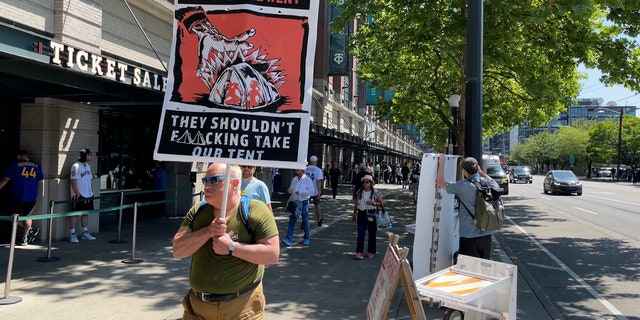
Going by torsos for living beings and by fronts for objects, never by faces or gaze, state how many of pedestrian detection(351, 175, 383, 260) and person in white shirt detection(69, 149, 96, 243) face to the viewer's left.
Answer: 0

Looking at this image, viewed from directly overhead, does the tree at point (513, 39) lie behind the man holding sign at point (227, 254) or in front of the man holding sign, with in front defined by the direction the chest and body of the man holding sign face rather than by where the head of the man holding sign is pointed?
behind

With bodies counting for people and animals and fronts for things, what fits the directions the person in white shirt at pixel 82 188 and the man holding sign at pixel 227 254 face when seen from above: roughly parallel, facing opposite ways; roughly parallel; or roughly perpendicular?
roughly perpendicular

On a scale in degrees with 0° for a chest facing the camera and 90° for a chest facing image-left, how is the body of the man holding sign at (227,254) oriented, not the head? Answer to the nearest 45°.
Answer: approximately 45°

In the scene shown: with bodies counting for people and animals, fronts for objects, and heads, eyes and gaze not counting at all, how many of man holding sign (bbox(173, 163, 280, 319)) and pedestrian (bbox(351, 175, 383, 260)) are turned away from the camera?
0

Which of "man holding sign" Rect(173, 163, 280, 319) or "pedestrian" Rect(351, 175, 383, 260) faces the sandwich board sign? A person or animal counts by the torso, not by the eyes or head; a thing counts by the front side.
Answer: the pedestrian

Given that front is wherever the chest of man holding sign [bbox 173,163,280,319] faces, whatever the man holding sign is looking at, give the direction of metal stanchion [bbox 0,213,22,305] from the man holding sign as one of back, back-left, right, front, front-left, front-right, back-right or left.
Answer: right

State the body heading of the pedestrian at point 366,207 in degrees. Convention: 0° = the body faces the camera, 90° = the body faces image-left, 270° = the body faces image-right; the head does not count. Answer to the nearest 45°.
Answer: approximately 0°

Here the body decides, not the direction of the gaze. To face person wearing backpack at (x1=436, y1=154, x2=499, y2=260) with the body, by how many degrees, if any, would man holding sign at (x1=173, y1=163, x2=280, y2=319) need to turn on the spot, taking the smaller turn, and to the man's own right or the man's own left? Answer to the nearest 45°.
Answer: approximately 180°
